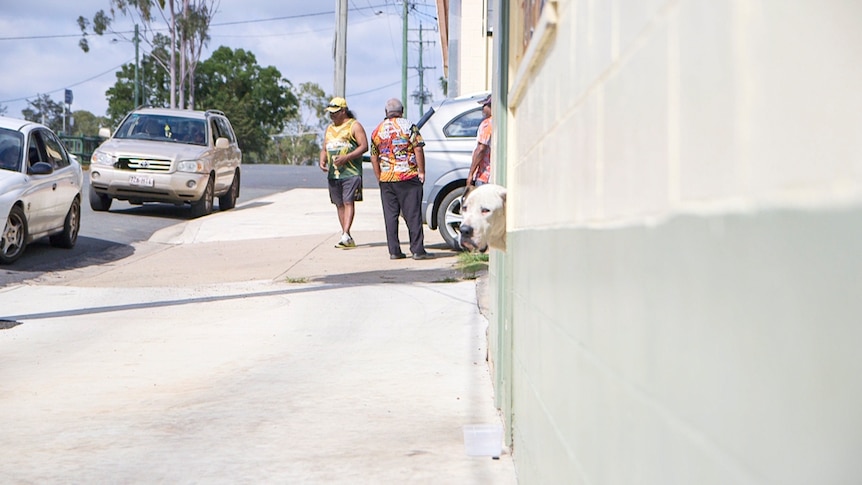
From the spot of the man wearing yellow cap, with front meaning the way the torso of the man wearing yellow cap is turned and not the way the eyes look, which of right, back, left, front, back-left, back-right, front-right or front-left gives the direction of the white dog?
front-left

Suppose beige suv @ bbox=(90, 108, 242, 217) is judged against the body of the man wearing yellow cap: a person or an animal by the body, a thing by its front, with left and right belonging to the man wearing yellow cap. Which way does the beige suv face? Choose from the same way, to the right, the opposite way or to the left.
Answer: the same way

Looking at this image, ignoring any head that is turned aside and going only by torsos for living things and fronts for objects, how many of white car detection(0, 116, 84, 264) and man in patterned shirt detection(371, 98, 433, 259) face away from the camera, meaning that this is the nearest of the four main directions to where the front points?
1

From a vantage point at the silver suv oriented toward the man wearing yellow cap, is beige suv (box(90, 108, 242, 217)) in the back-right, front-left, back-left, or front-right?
front-right

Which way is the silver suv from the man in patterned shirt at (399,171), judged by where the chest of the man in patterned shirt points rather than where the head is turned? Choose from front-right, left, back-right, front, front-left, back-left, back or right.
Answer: front-right

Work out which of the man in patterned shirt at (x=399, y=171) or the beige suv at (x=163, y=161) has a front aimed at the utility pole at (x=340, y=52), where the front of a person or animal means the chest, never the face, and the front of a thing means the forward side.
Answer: the man in patterned shirt

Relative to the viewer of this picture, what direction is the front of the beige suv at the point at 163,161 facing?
facing the viewer and to the left of the viewer

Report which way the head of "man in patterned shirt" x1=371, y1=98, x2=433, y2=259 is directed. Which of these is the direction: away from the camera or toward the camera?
away from the camera

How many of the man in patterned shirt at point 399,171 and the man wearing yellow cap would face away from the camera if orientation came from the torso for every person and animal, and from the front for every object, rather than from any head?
1

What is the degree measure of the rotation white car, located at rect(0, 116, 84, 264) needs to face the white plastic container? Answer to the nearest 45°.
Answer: approximately 45° to its left

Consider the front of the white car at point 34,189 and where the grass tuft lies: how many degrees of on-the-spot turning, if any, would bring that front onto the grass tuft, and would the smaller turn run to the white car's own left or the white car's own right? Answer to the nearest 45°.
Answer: approximately 90° to the white car's own left

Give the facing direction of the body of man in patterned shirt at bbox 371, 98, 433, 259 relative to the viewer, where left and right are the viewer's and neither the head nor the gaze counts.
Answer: facing away from the viewer

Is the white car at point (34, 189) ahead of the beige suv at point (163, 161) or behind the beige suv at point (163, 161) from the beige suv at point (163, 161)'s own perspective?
ahead

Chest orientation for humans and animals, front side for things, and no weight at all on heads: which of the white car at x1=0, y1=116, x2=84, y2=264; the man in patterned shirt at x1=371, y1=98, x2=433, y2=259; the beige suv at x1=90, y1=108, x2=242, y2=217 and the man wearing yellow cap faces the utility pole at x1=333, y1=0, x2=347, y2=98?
the man in patterned shirt

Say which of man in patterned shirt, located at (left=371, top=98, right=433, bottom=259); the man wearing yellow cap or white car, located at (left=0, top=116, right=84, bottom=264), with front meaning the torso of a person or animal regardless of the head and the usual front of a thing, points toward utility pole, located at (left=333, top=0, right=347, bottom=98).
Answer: the man in patterned shirt

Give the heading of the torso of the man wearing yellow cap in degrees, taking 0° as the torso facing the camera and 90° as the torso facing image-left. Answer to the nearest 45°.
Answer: approximately 45°

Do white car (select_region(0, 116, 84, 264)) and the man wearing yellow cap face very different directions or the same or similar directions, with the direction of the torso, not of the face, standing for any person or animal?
same or similar directions

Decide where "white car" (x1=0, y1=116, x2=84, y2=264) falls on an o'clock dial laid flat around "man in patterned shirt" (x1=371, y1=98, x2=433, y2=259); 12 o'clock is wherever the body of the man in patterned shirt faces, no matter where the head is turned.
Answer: The white car is roughly at 9 o'clock from the man in patterned shirt.

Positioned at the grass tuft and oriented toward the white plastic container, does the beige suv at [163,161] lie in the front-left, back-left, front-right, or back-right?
back-right
